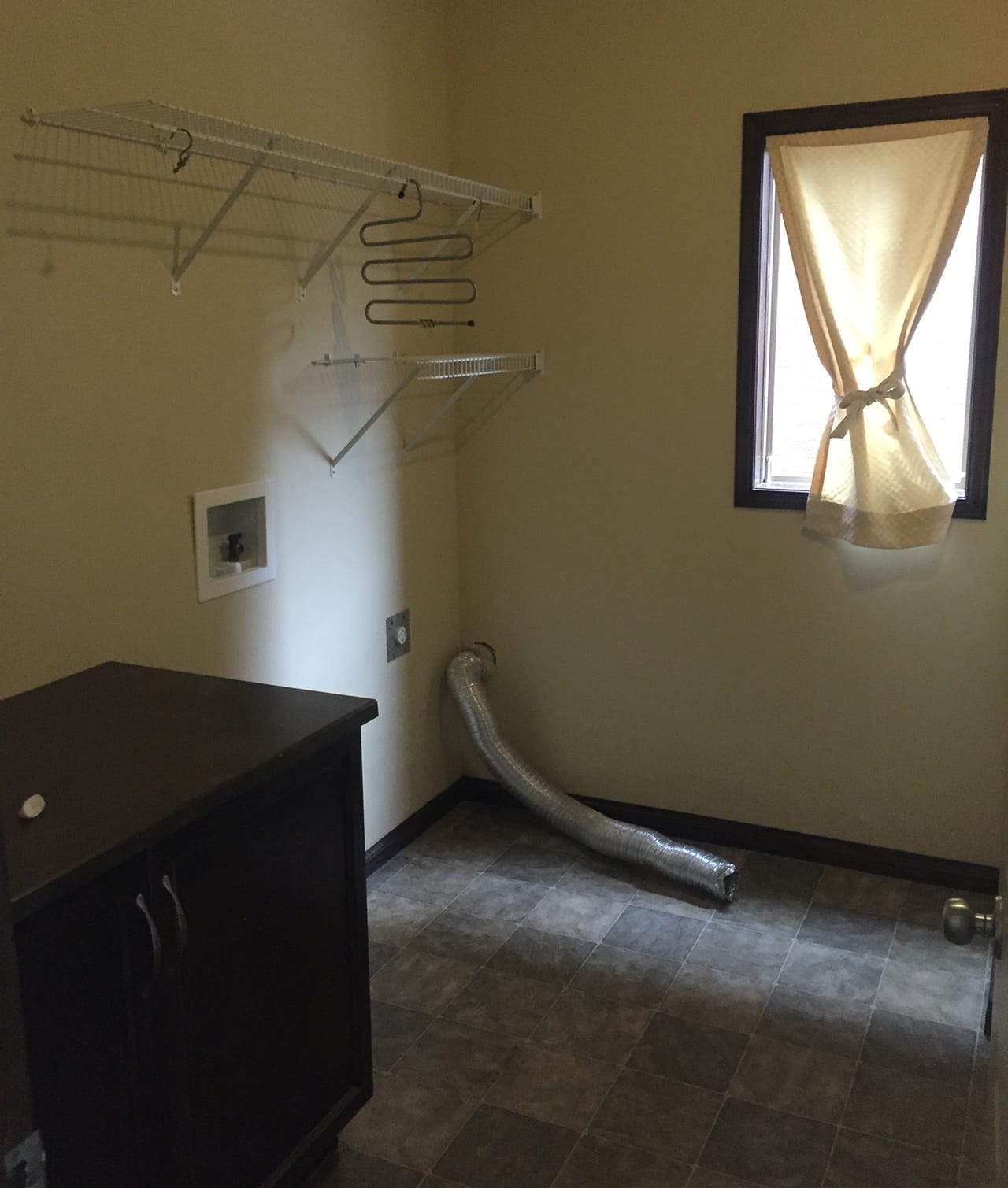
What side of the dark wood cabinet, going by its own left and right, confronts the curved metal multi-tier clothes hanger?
left

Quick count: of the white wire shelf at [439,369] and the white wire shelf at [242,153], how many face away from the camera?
0

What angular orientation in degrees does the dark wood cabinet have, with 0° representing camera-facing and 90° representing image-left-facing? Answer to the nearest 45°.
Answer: approximately 315°

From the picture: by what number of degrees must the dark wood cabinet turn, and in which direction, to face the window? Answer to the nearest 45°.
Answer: approximately 90° to its left

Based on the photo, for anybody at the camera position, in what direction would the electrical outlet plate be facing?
facing the viewer and to the right of the viewer

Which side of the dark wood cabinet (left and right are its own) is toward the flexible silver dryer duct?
left

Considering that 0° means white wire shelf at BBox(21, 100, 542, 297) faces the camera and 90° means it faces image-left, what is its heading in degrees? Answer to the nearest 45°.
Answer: approximately 315°

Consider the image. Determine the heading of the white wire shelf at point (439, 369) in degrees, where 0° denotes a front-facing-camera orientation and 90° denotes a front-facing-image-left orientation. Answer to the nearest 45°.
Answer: approximately 315°
